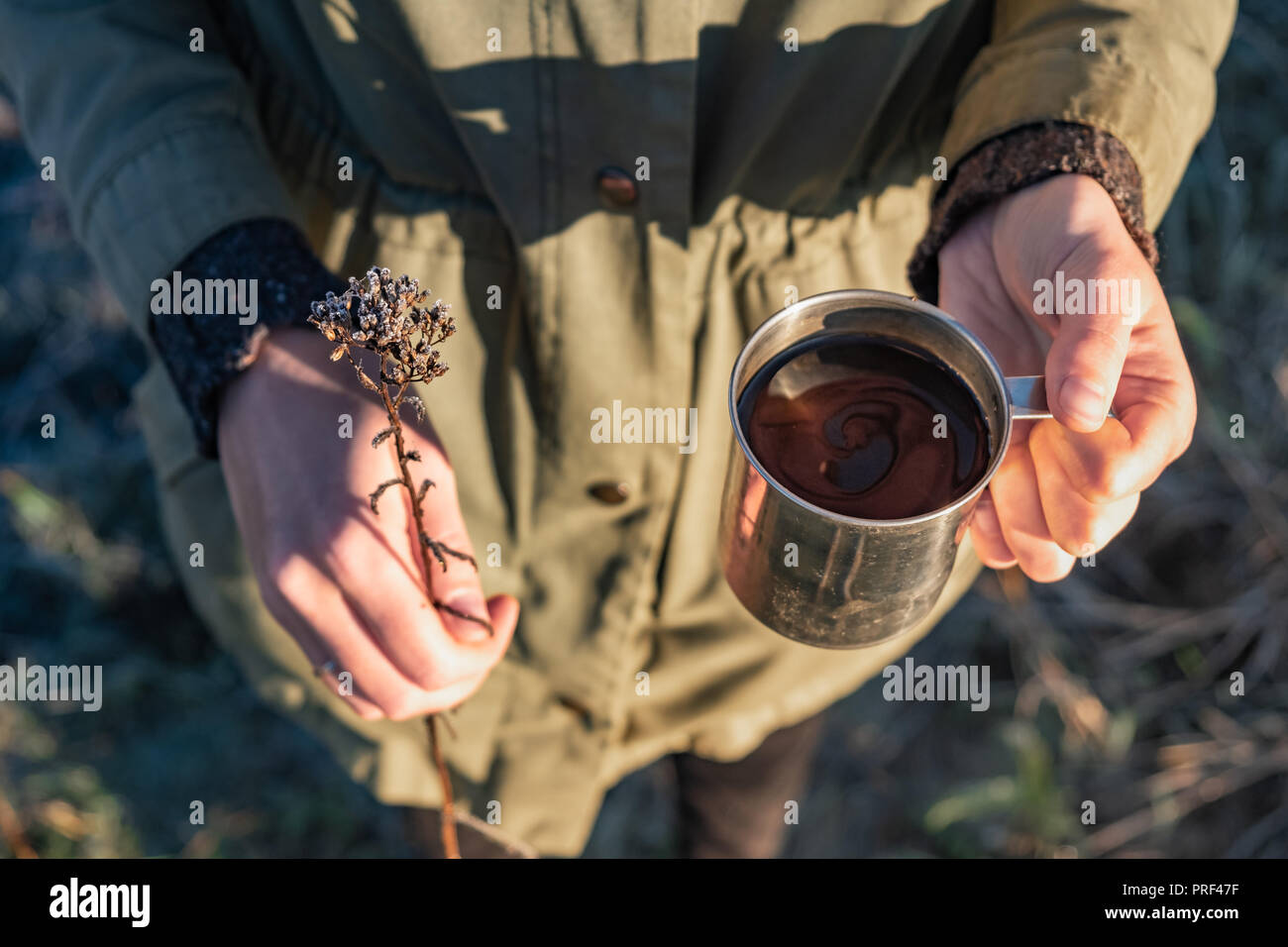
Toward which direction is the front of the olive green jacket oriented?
toward the camera
